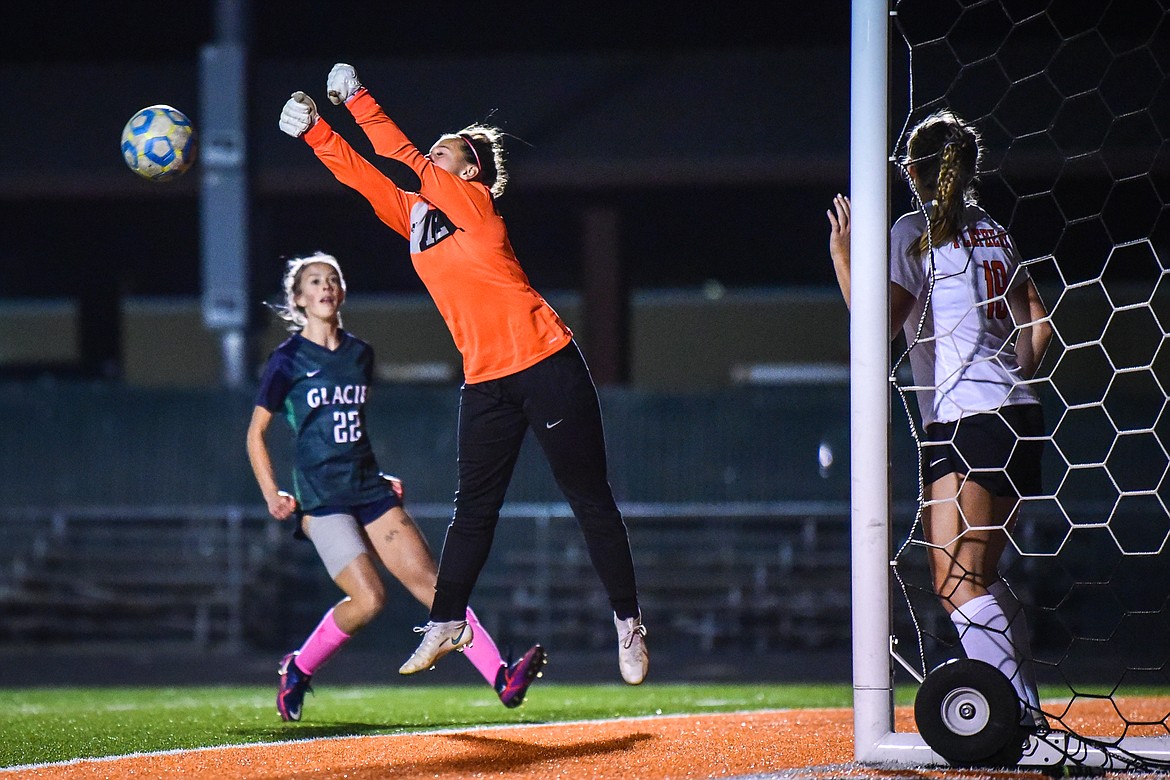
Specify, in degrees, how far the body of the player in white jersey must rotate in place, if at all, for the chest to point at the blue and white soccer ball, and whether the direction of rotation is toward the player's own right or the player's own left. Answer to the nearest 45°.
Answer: approximately 45° to the player's own left

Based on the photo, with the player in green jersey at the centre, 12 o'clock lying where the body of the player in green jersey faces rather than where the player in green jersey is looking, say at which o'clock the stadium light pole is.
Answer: The stadium light pole is roughly at 7 o'clock from the player in green jersey.

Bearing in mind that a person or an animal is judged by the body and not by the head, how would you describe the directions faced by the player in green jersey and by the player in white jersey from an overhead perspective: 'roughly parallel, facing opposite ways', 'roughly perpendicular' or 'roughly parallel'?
roughly parallel, facing opposite ways

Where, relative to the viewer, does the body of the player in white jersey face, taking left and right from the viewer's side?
facing away from the viewer and to the left of the viewer

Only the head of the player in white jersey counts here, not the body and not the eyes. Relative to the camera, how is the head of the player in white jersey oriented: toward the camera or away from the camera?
away from the camera

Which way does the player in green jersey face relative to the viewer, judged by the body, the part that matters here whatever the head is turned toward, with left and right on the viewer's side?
facing the viewer and to the right of the viewer

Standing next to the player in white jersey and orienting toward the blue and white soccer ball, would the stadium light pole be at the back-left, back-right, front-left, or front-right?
front-right

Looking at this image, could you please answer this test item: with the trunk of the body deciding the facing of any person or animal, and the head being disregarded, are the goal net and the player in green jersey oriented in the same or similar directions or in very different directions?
very different directions

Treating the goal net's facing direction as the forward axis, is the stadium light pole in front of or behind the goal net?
in front

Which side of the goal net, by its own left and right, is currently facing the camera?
left

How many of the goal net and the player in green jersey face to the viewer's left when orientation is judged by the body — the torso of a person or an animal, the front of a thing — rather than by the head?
1
